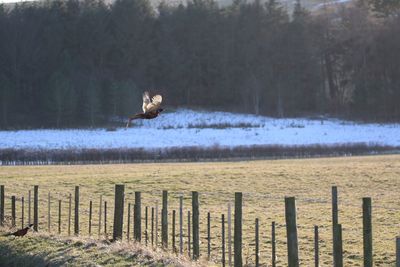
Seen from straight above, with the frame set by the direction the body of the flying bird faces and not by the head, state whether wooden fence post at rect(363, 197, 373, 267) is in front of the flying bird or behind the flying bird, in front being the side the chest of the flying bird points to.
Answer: in front

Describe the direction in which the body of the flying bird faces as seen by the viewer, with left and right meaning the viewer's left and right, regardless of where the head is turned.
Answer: facing to the right of the viewer

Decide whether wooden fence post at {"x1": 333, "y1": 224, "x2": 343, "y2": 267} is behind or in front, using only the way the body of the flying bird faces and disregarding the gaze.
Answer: in front
